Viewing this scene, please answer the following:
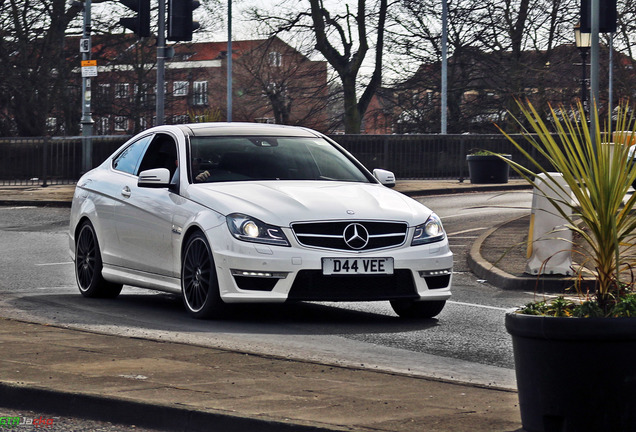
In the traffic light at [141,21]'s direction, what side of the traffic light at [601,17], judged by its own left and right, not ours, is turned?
left

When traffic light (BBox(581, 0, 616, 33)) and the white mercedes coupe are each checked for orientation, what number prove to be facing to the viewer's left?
0

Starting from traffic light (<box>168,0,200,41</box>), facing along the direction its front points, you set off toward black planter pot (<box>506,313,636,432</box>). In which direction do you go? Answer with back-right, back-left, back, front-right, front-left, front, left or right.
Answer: right

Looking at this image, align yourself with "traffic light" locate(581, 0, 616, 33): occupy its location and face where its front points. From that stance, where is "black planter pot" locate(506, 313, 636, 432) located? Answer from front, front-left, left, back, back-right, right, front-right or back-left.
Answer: back

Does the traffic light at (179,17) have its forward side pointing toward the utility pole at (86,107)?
no
